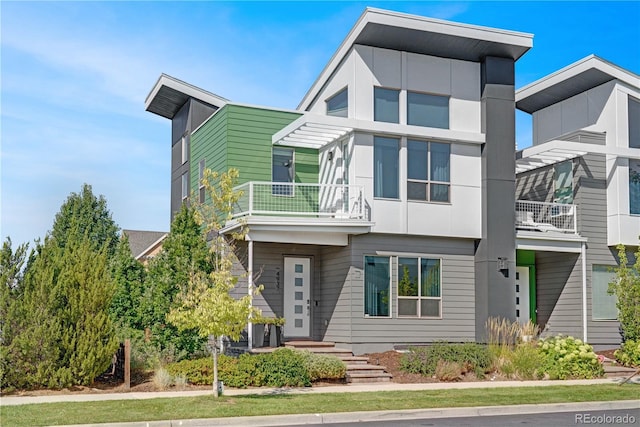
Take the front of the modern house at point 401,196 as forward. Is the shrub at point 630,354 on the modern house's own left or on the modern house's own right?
on the modern house's own left

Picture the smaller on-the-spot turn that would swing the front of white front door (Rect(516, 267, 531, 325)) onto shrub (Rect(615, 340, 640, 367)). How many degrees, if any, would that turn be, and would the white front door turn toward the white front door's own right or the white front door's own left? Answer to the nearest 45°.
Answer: approximately 45° to the white front door's own left

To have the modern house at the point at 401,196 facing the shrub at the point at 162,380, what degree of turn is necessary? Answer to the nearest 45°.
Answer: approximately 45° to its right

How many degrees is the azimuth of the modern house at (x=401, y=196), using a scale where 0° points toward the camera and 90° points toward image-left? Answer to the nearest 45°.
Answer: approximately 0°

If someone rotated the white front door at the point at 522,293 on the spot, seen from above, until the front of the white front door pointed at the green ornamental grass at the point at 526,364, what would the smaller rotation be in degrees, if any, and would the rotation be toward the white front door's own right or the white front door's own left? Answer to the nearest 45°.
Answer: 0° — it already faces it

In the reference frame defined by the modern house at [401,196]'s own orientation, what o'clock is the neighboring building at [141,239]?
The neighboring building is roughly at 5 o'clock from the modern house.

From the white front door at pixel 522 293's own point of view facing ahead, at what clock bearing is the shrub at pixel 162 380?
The shrub is roughly at 1 o'clock from the white front door.

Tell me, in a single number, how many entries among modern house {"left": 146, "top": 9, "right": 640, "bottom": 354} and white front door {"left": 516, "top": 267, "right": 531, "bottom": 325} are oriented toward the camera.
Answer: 2

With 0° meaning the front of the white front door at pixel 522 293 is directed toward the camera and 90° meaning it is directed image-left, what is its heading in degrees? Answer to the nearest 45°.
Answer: approximately 0°
